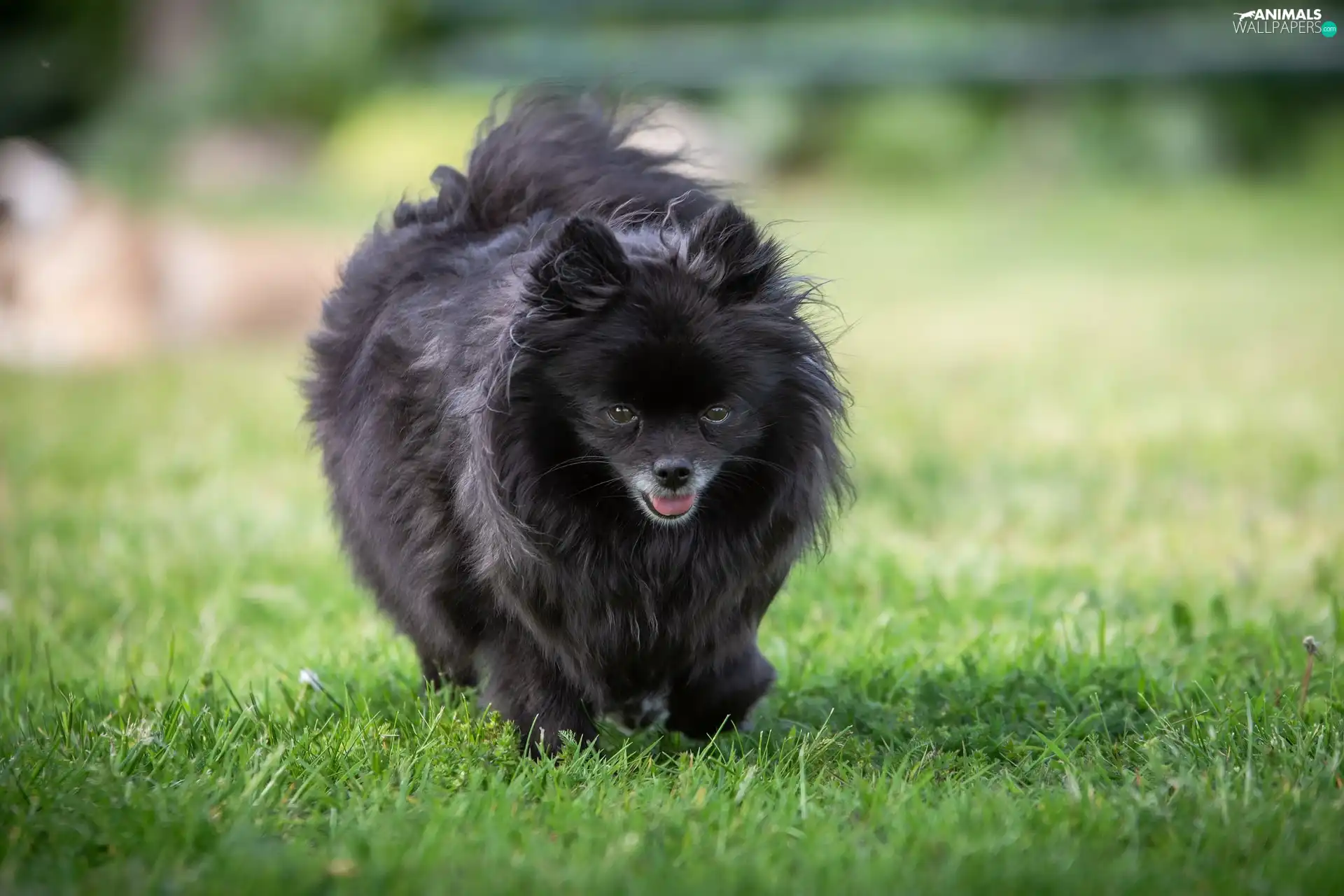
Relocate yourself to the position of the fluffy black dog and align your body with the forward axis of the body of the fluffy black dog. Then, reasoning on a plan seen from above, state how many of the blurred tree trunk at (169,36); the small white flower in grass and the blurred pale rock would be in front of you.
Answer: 0

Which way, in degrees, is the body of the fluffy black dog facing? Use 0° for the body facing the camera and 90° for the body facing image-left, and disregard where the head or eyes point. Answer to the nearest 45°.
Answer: approximately 315°

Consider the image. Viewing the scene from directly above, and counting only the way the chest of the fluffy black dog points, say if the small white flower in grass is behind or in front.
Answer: behind

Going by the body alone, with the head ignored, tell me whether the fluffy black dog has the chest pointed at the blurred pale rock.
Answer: no

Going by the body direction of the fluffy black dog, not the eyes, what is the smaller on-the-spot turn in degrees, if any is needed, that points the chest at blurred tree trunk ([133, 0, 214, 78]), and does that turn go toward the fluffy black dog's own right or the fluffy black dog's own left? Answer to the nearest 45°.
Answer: approximately 135° to the fluffy black dog's own left
